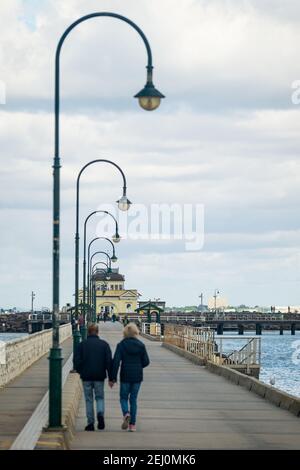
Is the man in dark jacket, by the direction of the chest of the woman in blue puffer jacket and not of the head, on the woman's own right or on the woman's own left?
on the woman's own left

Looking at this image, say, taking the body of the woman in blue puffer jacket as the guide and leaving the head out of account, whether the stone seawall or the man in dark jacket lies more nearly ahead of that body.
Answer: the stone seawall

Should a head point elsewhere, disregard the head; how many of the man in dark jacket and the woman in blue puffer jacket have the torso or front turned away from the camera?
2

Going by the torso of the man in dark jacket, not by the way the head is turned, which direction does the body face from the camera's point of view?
away from the camera

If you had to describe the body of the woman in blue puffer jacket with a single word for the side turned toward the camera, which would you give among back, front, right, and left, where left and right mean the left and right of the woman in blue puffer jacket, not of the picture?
back

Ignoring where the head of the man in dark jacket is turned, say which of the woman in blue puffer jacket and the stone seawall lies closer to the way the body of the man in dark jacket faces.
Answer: the stone seawall

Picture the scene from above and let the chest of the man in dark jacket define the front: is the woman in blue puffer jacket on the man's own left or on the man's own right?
on the man's own right
